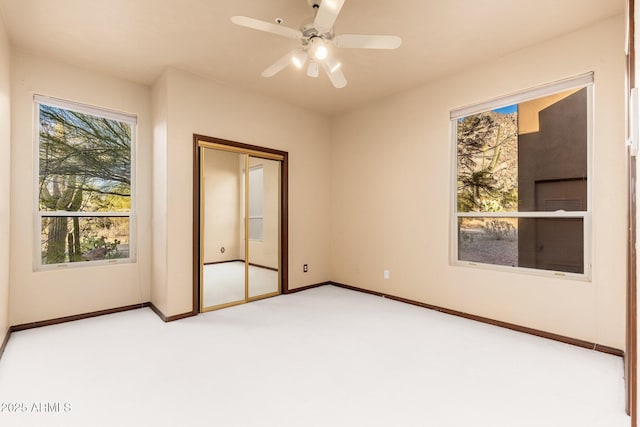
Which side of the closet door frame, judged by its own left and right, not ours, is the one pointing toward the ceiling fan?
front

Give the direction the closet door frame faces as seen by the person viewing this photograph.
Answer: facing the viewer and to the right of the viewer

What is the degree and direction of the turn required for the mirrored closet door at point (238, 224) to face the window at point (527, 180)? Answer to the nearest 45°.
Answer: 0° — it already faces it

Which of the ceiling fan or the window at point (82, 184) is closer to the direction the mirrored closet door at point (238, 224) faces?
the ceiling fan
